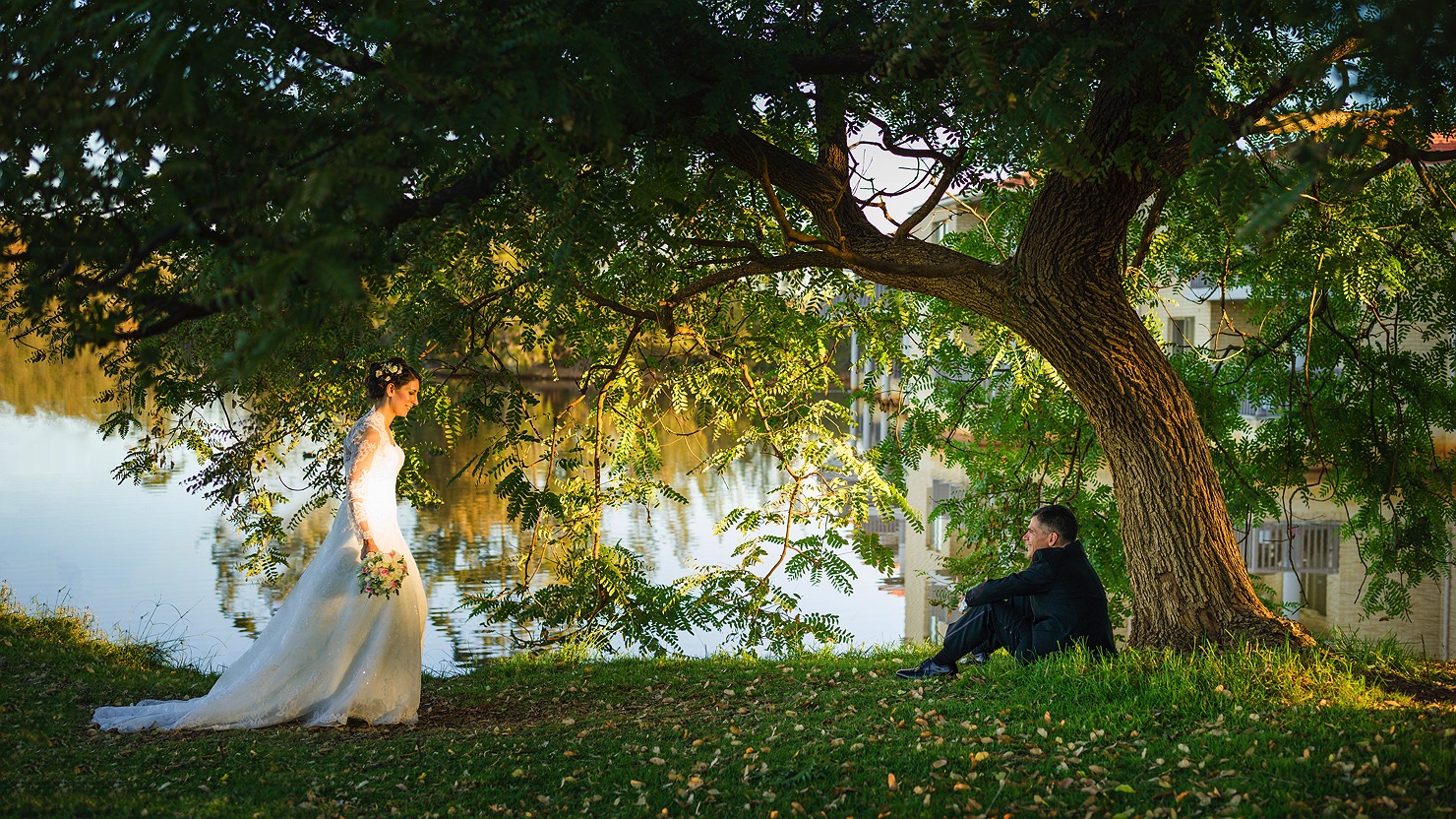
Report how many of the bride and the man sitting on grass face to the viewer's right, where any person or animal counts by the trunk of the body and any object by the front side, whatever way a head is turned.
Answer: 1

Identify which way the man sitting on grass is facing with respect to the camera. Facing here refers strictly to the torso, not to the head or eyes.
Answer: to the viewer's left

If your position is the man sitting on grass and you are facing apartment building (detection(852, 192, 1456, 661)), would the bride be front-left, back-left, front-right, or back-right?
back-left

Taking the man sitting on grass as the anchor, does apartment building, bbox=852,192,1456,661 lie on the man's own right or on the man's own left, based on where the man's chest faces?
on the man's own right

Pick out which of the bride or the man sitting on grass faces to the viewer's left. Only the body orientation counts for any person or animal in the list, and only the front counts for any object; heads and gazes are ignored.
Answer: the man sitting on grass

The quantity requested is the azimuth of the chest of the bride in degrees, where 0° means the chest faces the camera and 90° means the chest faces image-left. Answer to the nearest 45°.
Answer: approximately 270°

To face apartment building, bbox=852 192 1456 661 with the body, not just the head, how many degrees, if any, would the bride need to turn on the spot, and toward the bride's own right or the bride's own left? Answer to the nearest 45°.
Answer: approximately 45° to the bride's own left
